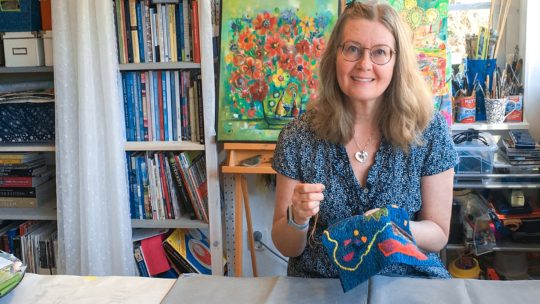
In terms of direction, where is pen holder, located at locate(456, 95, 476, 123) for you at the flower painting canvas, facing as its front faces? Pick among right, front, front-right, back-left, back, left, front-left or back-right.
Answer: left

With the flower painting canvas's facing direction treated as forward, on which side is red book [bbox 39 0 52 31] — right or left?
on its right

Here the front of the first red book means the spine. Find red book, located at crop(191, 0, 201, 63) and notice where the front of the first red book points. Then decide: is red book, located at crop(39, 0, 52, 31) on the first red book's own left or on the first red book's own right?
on the first red book's own right

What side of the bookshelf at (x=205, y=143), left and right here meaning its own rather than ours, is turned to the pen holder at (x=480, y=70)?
left

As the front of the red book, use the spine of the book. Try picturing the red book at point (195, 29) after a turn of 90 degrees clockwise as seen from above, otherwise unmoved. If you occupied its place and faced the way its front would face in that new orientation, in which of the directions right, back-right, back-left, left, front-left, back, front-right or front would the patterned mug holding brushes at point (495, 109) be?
back

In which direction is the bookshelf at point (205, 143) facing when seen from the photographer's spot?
facing the viewer

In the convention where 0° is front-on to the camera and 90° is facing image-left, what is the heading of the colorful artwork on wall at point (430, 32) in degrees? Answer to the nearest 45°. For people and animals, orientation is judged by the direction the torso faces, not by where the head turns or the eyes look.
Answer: approximately 0°

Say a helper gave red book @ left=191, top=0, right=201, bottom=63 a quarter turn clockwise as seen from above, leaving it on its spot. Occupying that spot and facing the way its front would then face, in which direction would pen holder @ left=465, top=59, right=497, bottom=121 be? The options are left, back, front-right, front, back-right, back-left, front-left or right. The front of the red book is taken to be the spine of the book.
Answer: back

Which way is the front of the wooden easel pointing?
toward the camera

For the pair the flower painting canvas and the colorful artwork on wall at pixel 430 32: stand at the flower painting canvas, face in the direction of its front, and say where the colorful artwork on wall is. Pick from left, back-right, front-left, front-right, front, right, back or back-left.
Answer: left

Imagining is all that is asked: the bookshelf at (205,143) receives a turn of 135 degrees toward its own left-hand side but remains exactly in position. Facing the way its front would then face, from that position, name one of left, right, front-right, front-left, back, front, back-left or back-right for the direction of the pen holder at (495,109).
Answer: front-right
